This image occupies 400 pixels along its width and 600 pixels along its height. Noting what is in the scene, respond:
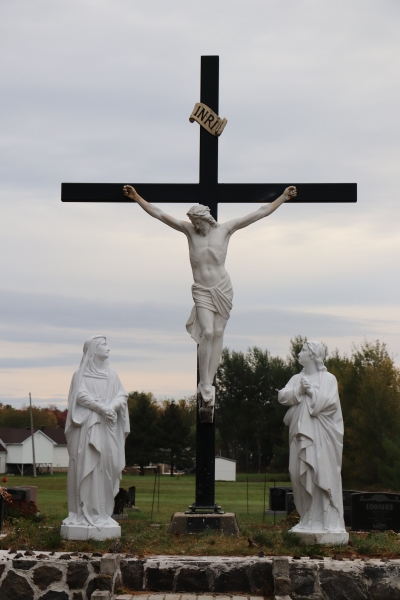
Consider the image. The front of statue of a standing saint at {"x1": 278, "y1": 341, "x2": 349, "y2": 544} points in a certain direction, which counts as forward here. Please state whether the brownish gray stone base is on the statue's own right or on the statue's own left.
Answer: on the statue's own right

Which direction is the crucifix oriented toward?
toward the camera

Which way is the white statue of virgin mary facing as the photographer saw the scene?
facing the viewer and to the right of the viewer

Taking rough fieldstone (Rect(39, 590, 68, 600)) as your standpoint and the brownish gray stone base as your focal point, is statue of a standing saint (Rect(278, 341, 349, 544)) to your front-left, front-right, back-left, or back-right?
front-right

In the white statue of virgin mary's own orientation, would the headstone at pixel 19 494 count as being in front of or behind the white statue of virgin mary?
behind

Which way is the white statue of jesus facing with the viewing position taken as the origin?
facing the viewer

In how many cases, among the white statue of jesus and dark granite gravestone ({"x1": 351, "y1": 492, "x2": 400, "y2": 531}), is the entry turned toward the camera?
2

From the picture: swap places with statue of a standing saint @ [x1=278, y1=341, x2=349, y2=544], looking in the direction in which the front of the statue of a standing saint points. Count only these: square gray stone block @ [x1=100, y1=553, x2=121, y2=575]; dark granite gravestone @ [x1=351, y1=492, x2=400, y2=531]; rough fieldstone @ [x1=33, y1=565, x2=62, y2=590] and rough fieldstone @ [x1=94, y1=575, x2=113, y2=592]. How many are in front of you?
3

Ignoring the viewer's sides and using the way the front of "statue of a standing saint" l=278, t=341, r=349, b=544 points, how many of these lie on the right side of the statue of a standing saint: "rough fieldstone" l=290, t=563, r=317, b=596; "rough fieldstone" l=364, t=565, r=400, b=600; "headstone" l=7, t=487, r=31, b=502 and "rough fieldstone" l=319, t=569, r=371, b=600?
1

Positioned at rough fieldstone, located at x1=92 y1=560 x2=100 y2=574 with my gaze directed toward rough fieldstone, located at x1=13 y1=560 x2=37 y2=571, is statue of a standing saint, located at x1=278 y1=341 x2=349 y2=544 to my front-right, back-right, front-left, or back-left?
back-right
